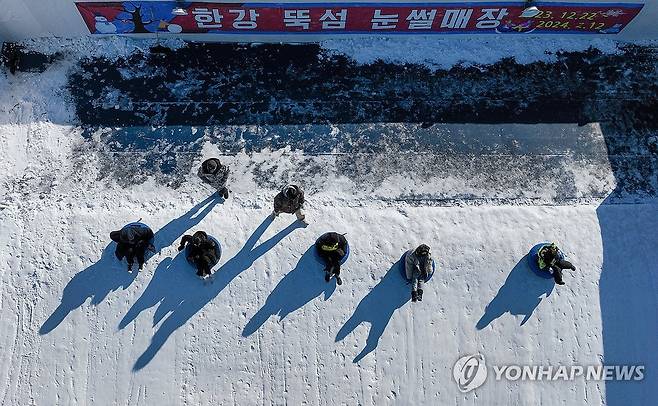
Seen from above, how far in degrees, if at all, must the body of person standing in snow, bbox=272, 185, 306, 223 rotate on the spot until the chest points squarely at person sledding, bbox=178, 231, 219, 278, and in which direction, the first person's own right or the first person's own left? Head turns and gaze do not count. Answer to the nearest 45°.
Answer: approximately 90° to the first person's own right

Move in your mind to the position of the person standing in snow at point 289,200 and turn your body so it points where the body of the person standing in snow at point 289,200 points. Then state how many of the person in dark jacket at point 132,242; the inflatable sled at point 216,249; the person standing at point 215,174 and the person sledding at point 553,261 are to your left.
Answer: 1

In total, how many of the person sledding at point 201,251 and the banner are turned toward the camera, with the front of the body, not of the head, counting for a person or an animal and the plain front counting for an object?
2

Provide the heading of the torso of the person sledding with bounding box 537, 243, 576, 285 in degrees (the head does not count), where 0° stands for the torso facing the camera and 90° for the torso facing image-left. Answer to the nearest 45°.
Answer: approximately 315°

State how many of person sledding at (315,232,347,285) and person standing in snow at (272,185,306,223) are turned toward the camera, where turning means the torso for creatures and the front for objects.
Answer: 2

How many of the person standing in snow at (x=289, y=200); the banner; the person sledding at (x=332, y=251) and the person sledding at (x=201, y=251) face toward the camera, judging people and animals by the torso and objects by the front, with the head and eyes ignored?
4

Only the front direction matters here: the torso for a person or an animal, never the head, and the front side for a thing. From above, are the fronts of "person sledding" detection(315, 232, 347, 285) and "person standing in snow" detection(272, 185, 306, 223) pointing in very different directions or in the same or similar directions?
same or similar directions

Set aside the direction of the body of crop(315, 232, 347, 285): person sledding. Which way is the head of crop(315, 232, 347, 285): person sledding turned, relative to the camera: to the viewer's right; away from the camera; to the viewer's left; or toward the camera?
toward the camera

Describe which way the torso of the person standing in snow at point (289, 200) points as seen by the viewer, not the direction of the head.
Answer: toward the camera

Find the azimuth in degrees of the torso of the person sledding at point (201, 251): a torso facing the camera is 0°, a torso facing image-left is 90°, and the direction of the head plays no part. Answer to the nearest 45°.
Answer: approximately 0°

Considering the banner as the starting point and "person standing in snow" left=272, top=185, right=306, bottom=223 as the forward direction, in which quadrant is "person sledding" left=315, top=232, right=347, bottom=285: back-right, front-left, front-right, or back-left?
front-left

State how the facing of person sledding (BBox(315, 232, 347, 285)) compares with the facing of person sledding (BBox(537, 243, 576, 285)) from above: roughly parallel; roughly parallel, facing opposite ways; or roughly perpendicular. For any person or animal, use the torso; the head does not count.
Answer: roughly parallel

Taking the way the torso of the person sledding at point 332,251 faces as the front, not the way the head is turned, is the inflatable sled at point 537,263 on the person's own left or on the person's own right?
on the person's own left
